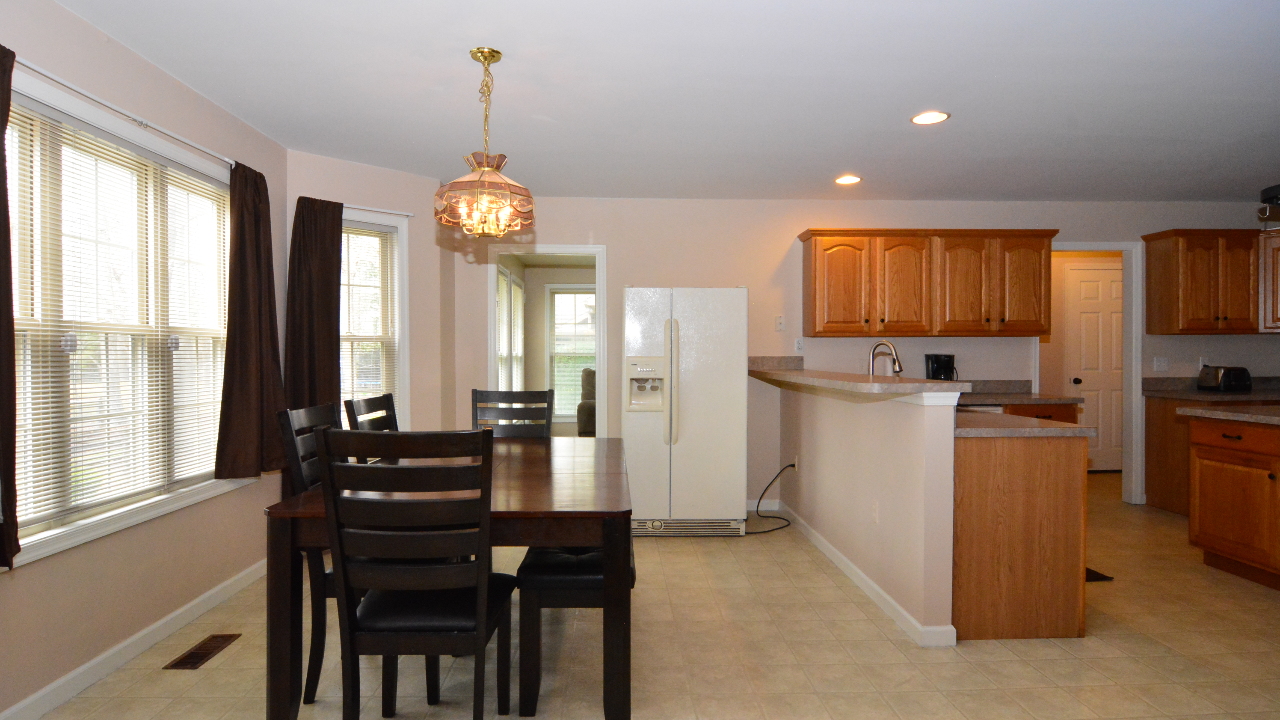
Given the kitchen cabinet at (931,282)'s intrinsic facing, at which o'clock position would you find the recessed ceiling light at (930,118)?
The recessed ceiling light is roughly at 12 o'clock from the kitchen cabinet.

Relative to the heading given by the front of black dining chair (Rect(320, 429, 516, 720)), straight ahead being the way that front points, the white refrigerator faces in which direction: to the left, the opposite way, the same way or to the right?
the opposite way

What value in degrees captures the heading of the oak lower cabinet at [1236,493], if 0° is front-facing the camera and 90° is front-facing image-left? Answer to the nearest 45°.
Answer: approximately 45°

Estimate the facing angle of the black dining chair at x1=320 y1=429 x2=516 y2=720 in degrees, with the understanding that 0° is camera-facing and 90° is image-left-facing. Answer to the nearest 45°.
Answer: approximately 180°

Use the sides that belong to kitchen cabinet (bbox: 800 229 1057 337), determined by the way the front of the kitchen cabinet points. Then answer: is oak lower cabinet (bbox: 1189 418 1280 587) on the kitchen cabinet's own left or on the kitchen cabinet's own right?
on the kitchen cabinet's own left

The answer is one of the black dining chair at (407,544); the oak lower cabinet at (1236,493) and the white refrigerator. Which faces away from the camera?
the black dining chair

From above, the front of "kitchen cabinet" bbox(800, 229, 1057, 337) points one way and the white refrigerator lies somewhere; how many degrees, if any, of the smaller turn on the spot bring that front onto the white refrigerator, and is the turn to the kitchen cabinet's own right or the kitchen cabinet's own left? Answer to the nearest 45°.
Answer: approximately 45° to the kitchen cabinet's own right

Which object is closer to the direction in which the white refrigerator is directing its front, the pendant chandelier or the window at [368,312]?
the pendant chandelier

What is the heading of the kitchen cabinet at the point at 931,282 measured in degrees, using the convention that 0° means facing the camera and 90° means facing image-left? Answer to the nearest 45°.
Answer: approximately 0°
